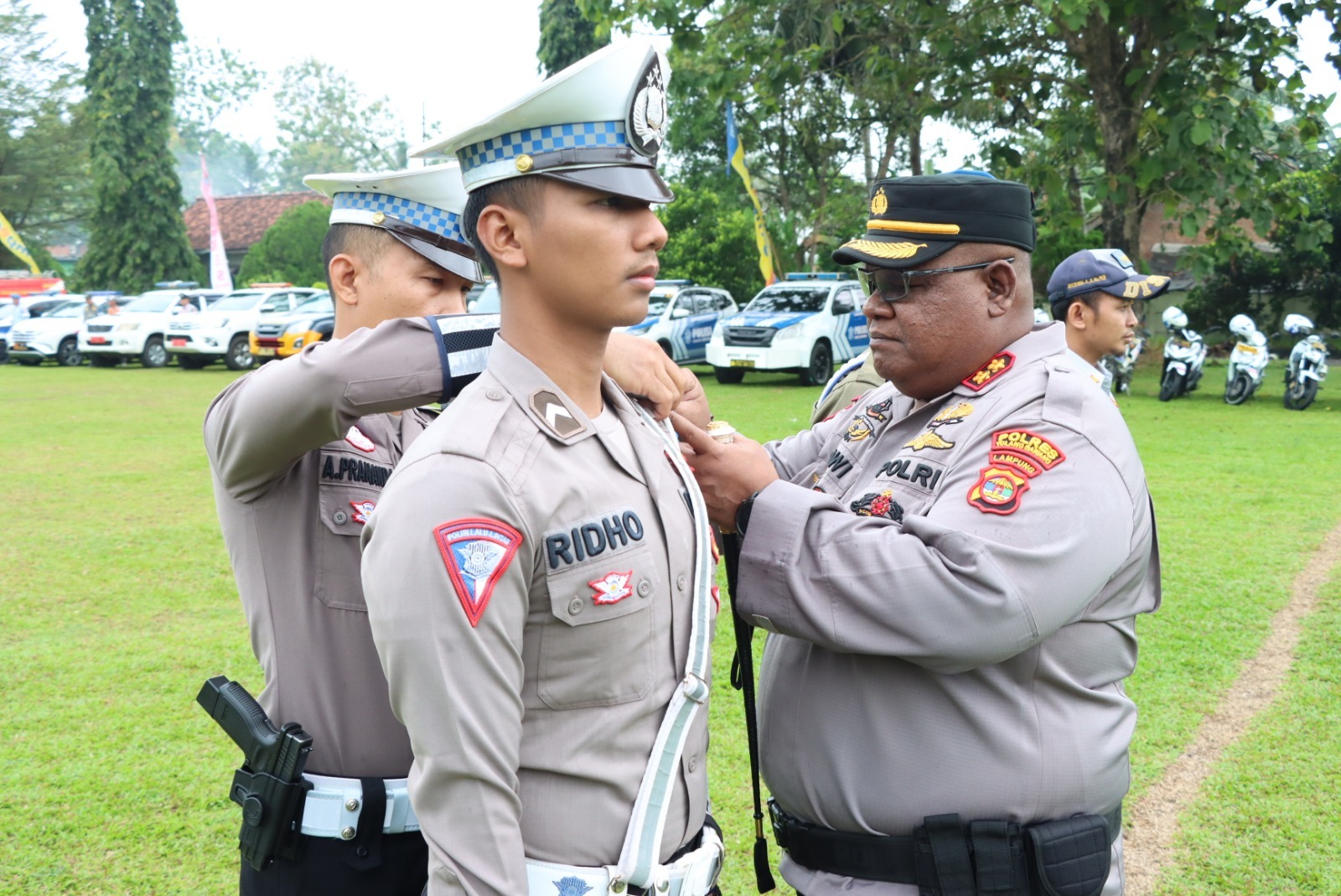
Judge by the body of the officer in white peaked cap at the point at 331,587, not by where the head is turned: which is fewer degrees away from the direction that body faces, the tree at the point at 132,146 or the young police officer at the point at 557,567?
the young police officer

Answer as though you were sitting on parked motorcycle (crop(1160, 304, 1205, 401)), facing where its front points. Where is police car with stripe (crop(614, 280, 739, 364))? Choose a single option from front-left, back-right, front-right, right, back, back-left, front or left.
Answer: front-right

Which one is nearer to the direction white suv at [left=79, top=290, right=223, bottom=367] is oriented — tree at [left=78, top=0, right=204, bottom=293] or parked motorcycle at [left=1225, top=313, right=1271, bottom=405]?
the parked motorcycle

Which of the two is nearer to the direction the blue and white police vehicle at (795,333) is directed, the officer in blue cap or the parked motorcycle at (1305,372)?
the officer in blue cap

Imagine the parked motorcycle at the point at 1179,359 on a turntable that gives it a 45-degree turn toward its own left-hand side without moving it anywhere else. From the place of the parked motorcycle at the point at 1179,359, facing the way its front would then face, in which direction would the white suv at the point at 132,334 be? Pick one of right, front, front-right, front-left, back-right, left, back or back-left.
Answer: right

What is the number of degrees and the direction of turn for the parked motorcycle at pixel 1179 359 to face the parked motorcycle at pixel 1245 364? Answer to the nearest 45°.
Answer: approximately 135° to its left

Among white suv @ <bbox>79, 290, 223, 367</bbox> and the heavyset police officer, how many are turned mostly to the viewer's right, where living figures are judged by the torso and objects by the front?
0

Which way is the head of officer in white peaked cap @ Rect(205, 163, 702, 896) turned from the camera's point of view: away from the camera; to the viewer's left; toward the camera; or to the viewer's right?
to the viewer's right

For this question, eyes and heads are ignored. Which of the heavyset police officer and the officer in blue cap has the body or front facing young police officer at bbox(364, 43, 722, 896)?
the heavyset police officer

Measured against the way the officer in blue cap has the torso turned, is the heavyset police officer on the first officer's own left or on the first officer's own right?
on the first officer's own right

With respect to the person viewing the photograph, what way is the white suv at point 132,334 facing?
facing the viewer and to the left of the viewer

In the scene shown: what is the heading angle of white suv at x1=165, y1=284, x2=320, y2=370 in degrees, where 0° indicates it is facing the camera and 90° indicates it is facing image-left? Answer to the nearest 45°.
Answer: approximately 45°

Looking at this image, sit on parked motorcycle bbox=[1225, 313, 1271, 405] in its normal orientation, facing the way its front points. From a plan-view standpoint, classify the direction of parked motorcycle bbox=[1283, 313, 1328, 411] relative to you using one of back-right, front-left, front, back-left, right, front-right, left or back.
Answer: left

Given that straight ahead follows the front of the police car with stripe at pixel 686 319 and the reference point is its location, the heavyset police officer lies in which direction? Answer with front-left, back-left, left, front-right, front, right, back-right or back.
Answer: front-left

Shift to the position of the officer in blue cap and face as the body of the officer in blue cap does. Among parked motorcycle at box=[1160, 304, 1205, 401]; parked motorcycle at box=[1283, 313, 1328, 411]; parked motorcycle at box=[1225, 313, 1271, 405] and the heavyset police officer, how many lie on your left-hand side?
3
